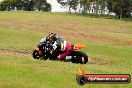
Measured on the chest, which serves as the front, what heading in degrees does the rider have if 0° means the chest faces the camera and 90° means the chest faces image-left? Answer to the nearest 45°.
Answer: approximately 90°
